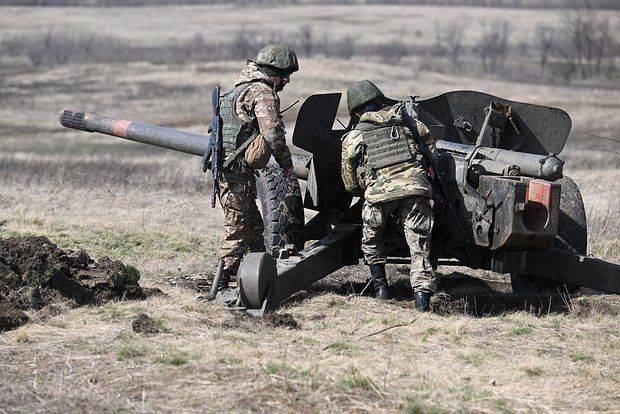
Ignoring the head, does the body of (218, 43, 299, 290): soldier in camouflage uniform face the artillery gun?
yes

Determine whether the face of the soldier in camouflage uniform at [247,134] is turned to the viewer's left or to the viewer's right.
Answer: to the viewer's right

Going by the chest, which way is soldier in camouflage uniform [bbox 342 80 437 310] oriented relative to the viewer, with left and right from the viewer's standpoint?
facing away from the viewer

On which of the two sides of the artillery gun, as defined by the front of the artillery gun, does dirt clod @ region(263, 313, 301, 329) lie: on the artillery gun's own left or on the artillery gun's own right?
on the artillery gun's own left

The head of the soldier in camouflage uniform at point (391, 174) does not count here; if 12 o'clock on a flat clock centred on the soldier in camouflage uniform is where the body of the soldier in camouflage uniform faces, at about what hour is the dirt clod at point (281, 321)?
The dirt clod is roughly at 7 o'clock from the soldier in camouflage uniform.

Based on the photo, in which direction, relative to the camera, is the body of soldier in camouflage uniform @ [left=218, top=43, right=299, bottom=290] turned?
to the viewer's right

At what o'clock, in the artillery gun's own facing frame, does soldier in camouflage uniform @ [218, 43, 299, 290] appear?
The soldier in camouflage uniform is roughly at 10 o'clock from the artillery gun.

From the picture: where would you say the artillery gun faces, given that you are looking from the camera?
facing away from the viewer and to the left of the viewer

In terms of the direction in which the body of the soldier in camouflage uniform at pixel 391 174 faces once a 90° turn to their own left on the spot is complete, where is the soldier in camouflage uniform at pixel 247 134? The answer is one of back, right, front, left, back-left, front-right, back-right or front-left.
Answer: front

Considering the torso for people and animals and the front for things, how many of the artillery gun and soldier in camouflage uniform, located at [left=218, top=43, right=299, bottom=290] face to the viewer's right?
1
